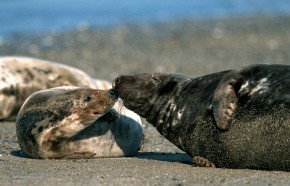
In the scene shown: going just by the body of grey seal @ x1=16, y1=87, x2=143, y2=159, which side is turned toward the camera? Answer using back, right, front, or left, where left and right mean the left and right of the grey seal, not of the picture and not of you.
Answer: right

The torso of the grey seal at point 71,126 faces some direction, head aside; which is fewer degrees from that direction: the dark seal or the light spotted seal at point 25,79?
the dark seal

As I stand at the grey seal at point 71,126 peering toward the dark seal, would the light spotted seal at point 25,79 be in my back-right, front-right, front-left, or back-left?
back-left

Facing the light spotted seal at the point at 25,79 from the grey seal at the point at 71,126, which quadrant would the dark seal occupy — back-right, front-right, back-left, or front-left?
back-right
